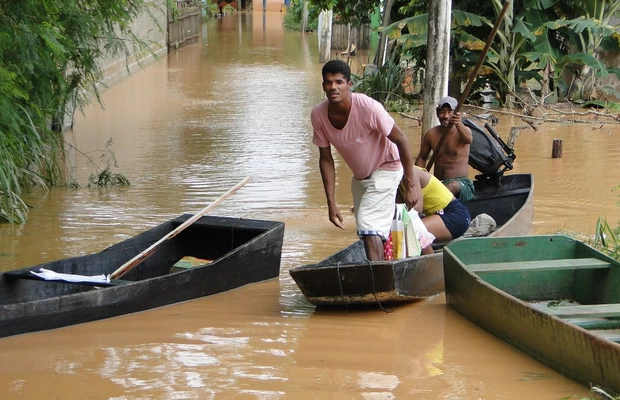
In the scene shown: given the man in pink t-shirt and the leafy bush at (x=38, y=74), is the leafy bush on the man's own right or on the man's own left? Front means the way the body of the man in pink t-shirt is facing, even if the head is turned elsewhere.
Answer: on the man's own right

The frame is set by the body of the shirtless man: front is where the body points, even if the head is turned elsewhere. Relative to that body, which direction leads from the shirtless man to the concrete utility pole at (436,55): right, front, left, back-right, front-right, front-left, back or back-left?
back-right

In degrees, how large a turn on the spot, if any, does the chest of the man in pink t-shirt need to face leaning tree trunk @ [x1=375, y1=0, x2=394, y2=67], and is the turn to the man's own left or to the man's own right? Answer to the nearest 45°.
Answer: approximately 135° to the man's own right

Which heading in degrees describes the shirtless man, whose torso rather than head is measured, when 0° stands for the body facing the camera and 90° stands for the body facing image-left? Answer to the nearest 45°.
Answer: approximately 45°

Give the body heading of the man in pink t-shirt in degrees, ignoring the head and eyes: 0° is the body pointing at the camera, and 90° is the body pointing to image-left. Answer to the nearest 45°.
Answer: approximately 45°
